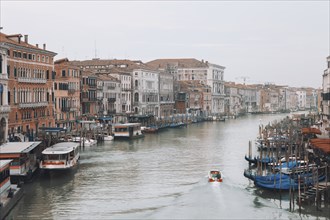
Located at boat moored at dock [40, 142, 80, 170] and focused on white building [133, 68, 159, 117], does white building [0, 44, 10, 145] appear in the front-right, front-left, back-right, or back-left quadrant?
front-left

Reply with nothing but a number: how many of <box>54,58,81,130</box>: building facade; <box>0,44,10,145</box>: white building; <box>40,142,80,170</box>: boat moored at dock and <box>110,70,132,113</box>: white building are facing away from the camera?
0

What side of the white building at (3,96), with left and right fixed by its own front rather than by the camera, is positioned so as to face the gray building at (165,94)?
left

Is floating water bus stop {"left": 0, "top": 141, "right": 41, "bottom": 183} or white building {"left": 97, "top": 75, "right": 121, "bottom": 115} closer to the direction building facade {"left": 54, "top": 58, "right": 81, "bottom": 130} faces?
the floating water bus stop

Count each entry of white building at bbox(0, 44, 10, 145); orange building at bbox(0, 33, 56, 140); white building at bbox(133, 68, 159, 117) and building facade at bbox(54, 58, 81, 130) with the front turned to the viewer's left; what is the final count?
0

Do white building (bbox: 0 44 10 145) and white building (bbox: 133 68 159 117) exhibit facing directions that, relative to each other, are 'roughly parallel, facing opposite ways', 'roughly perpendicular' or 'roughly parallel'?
roughly parallel

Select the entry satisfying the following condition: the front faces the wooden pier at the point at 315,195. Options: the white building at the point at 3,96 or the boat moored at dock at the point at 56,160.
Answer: the white building

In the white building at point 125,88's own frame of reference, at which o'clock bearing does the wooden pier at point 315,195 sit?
The wooden pier is roughly at 1 o'clock from the white building.

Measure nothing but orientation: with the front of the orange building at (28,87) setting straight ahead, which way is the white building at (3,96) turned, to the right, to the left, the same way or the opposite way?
the same way

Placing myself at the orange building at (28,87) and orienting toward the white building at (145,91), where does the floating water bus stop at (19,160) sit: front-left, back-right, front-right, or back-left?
back-right

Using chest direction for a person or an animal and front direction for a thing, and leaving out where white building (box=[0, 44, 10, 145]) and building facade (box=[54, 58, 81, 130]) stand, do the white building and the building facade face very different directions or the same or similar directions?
same or similar directions

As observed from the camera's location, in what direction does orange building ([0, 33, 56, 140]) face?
facing the viewer and to the right of the viewer

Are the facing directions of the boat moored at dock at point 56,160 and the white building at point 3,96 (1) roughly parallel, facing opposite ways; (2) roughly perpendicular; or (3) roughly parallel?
roughly perpendicular

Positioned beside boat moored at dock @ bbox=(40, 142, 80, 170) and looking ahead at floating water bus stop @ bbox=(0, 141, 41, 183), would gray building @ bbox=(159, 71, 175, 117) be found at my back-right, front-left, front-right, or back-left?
back-right
